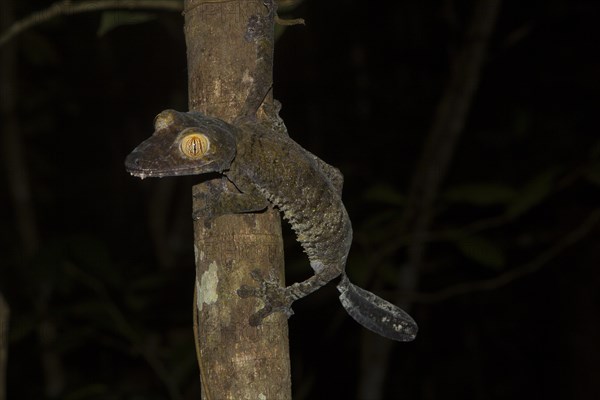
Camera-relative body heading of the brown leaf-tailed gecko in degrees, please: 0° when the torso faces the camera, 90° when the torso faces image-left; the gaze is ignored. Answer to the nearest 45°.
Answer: approximately 90°

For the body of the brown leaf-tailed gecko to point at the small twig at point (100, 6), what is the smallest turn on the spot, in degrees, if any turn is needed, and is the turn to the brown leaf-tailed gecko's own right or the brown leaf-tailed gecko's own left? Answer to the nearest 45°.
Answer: approximately 45° to the brown leaf-tailed gecko's own right
